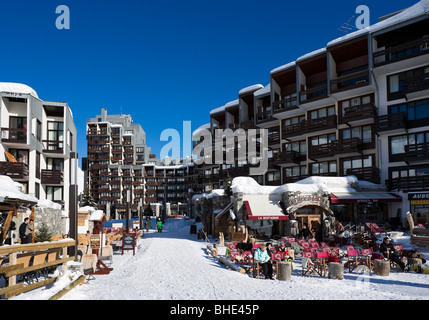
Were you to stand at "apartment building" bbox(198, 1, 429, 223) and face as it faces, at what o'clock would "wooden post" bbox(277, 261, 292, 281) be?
The wooden post is roughly at 11 o'clock from the apartment building.

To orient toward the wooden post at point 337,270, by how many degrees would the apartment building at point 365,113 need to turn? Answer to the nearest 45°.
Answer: approximately 45° to its left

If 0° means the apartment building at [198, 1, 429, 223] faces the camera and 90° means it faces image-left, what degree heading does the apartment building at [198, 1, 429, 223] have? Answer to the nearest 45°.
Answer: approximately 45°

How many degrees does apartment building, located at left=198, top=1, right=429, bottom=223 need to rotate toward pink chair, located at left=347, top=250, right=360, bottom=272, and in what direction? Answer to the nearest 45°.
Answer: approximately 45° to its left
